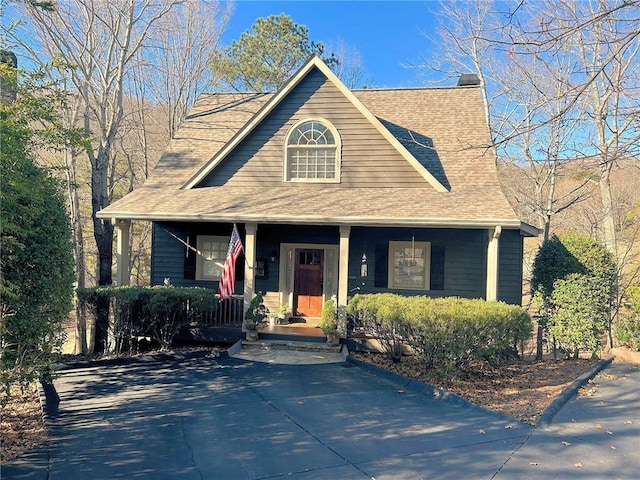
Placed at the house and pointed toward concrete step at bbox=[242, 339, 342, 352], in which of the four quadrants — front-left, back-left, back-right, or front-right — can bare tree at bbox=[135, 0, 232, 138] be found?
back-right

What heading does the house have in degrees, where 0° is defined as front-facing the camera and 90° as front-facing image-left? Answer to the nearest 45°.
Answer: approximately 0°

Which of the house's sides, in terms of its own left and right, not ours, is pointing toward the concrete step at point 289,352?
front

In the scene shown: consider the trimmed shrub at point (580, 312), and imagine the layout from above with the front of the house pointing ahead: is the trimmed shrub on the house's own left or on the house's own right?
on the house's own left

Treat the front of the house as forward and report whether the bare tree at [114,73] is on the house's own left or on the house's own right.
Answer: on the house's own right

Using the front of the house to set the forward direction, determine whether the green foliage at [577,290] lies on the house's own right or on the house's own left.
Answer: on the house's own left
